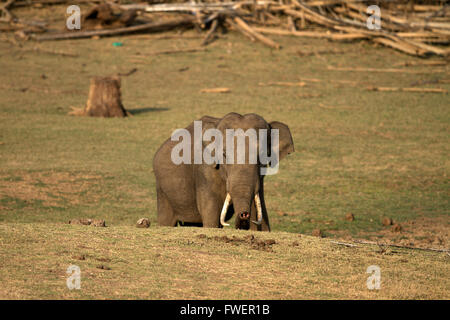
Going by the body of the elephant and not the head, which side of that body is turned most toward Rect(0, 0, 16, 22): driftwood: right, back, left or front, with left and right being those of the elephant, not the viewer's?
back

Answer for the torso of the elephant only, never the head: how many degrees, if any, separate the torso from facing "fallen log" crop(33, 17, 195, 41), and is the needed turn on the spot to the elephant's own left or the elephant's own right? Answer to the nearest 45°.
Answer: approximately 135° to the elephant's own left

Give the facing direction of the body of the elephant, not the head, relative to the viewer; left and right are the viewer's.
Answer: facing the viewer and to the right of the viewer

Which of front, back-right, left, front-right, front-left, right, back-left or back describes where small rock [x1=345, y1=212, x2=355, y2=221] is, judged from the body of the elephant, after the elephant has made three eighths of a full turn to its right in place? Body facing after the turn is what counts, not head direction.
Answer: back-right

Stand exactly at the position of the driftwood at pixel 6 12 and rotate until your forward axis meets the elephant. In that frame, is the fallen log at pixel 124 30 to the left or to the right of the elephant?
left

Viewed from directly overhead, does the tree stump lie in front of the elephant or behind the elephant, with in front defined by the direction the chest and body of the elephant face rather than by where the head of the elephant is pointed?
behind

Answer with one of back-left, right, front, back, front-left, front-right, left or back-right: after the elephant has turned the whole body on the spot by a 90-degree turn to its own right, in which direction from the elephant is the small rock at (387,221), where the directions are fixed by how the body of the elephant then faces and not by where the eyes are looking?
back

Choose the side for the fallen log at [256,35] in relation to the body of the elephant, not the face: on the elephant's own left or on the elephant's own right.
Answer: on the elephant's own left

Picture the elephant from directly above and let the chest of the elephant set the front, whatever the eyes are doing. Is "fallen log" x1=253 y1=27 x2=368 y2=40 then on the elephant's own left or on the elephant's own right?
on the elephant's own left
